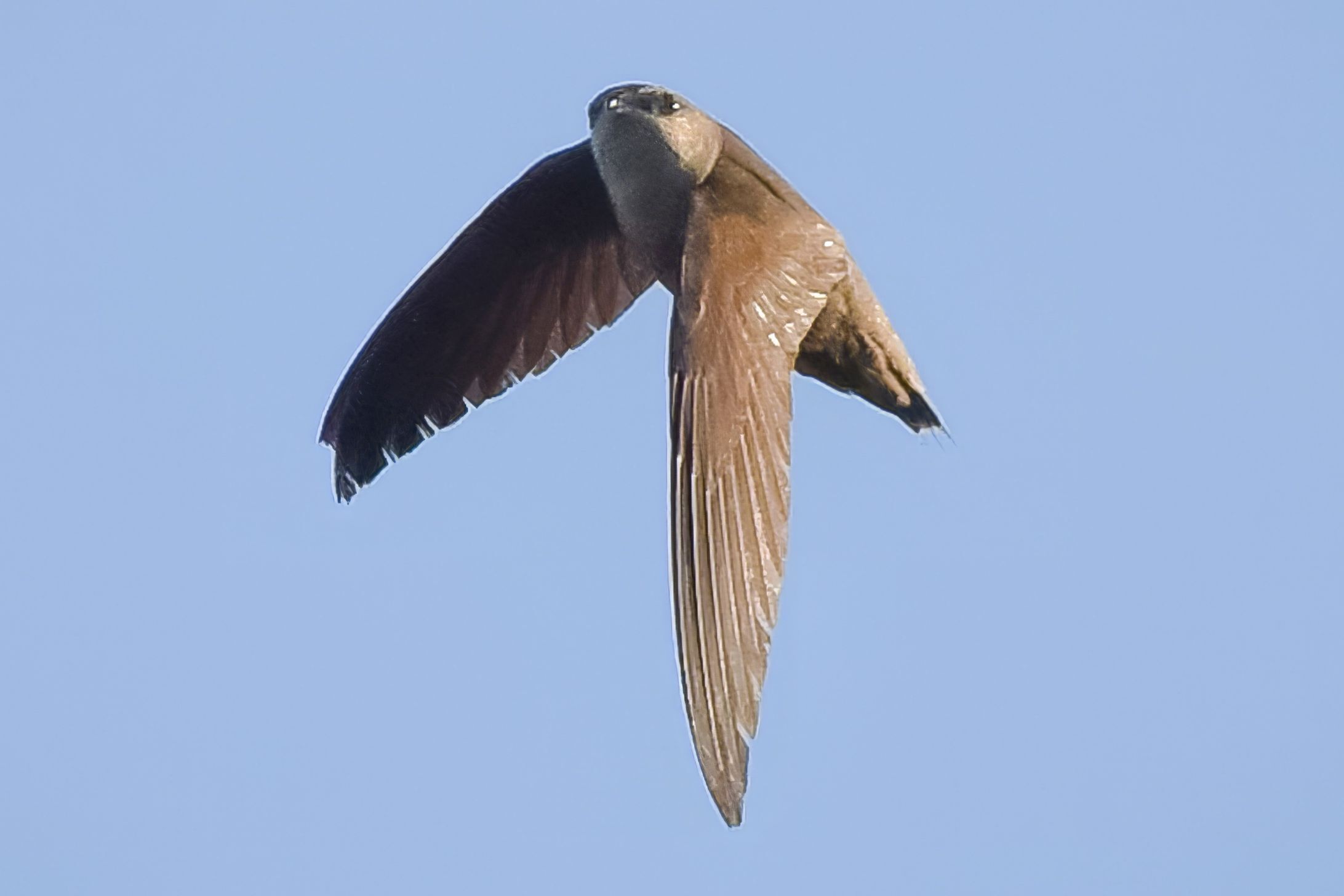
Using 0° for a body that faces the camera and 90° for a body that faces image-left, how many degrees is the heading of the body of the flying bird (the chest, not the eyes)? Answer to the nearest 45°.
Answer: approximately 45°
